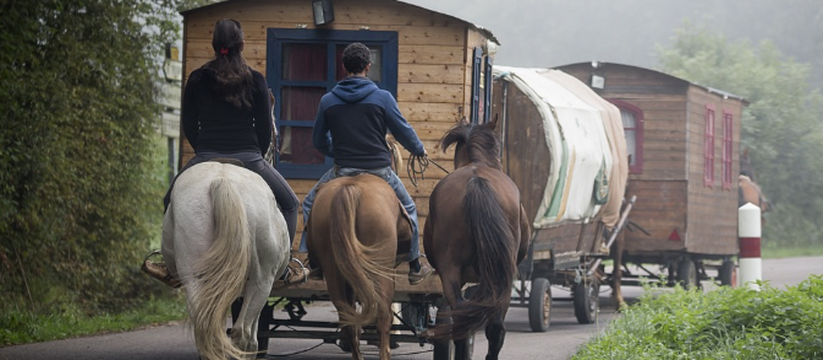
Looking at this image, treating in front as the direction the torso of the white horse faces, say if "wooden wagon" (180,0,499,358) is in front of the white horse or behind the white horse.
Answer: in front

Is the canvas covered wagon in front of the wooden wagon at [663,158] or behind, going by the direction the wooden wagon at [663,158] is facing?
behind

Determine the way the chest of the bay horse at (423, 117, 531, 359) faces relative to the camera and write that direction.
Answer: away from the camera

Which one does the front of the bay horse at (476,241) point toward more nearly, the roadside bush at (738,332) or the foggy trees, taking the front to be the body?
the foggy trees

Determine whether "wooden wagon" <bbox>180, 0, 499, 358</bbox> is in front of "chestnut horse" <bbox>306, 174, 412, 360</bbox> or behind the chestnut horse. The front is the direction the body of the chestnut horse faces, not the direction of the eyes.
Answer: in front

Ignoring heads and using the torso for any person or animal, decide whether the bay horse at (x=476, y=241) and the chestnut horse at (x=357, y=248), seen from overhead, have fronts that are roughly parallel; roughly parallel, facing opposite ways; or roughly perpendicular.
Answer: roughly parallel

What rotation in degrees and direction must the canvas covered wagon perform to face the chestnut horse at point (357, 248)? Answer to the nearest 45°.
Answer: approximately 135° to its right

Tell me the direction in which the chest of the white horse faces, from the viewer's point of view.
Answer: away from the camera

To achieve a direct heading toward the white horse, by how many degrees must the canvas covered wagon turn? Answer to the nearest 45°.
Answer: approximately 135° to its right

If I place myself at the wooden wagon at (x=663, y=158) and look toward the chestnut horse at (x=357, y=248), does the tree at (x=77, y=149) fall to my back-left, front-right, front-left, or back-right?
front-right

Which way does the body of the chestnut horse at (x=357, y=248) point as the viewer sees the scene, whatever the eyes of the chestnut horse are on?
away from the camera

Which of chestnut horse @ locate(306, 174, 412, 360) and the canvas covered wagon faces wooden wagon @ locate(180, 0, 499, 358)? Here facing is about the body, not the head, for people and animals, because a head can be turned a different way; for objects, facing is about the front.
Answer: the chestnut horse

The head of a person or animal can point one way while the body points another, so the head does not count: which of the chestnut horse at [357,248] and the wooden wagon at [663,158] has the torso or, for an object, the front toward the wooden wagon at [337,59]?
the chestnut horse

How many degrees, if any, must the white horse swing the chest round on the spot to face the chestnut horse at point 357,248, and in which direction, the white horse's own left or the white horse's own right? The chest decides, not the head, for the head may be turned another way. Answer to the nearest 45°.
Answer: approximately 45° to the white horse's own right

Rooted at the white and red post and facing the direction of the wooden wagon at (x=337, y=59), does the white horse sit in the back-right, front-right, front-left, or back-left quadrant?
front-left

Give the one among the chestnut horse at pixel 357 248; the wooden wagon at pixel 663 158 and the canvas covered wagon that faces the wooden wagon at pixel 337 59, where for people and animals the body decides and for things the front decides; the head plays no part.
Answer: the chestnut horse

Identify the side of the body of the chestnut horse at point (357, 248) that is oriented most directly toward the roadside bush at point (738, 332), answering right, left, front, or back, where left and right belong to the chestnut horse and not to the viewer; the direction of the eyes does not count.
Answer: right
